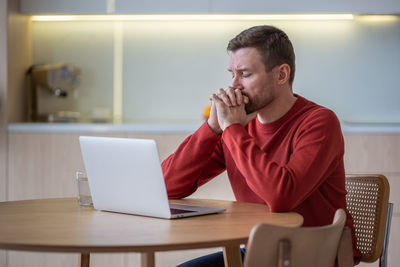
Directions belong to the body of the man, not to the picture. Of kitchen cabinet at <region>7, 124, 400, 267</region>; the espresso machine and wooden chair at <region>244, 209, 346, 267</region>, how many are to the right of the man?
2

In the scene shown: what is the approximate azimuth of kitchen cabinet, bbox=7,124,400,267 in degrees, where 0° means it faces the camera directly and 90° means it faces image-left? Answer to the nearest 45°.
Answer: approximately 0°

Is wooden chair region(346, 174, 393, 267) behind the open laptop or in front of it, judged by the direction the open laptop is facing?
in front

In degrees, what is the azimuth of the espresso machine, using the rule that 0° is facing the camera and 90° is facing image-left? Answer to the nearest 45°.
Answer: approximately 315°

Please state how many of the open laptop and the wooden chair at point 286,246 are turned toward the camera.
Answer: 0

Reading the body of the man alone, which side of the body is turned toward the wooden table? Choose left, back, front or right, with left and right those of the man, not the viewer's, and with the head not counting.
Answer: front

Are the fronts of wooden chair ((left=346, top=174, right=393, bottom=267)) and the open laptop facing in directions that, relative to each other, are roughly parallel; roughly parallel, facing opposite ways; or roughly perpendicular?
roughly parallel, facing opposite ways

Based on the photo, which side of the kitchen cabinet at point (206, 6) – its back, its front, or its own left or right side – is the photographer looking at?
front

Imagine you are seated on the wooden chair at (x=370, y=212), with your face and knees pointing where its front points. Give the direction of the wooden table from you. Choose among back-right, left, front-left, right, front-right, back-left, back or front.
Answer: front

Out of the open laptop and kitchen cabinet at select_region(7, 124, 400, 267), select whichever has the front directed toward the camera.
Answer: the kitchen cabinet

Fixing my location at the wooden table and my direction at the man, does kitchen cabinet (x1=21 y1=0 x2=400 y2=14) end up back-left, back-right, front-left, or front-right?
front-left

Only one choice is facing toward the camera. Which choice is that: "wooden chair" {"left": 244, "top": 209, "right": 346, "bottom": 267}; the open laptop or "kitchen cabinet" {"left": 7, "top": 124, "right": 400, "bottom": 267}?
the kitchen cabinet

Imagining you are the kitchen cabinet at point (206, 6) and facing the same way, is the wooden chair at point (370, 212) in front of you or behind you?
in front

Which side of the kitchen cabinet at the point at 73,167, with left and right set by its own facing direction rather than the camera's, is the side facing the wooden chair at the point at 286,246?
front
